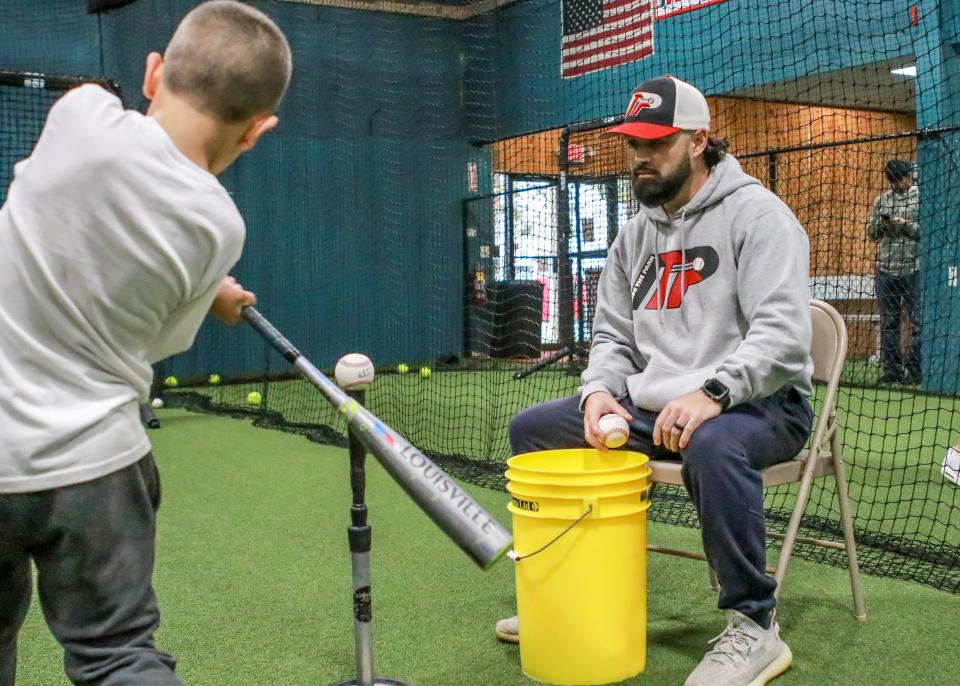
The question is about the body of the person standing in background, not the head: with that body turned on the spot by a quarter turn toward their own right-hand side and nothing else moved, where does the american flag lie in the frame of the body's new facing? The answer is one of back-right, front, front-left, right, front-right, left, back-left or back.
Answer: front

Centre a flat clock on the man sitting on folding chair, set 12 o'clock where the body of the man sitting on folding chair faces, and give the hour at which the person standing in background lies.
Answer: The person standing in background is roughly at 5 o'clock from the man sitting on folding chair.

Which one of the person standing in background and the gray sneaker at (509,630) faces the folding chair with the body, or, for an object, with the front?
the person standing in background

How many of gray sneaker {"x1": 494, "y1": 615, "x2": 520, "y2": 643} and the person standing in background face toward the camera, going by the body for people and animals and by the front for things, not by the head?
1

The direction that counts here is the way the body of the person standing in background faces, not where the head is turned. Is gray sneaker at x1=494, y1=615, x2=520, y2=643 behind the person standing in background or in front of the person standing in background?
in front

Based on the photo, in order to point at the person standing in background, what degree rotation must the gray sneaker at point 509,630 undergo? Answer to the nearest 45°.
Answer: approximately 135° to its right

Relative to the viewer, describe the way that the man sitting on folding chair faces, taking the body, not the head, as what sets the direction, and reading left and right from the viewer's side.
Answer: facing the viewer and to the left of the viewer

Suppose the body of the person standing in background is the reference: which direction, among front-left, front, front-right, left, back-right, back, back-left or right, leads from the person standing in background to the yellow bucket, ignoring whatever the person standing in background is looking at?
front

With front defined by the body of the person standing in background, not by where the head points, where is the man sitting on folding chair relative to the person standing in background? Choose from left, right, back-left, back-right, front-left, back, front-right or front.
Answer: front

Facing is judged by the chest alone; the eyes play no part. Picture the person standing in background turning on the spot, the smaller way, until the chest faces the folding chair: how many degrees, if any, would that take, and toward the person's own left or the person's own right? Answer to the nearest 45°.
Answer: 0° — they already face it

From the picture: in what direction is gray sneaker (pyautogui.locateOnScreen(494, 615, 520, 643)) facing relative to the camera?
to the viewer's left

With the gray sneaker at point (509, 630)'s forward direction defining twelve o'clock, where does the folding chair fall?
The folding chair is roughly at 6 o'clock from the gray sneaker.

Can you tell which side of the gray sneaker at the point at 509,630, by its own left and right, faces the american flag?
right
